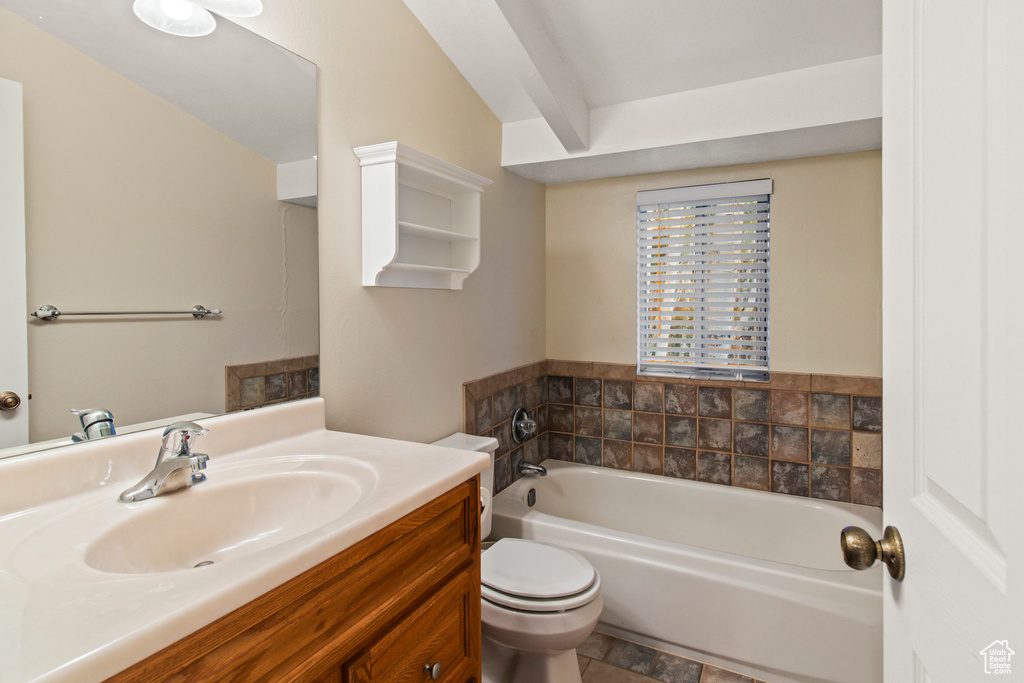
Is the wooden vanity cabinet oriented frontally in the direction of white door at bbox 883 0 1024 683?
yes

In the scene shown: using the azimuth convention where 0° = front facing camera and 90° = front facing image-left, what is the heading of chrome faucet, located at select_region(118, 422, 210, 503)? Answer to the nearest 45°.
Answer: approximately 315°

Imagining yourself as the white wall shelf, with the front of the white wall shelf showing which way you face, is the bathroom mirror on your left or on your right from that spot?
on your right

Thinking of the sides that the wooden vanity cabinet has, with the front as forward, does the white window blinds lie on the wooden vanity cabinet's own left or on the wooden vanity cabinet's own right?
on the wooden vanity cabinet's own left

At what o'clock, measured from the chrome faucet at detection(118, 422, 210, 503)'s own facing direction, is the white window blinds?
The white window blinds is roughly at 10 o'clock from the chrome faucet.

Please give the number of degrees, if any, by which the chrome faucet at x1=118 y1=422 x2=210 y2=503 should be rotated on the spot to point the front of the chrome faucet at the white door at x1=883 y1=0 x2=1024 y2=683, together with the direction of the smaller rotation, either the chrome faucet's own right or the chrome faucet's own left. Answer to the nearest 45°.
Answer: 0° — it already faces it

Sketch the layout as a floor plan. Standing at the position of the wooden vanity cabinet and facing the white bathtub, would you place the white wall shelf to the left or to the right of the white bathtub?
left
